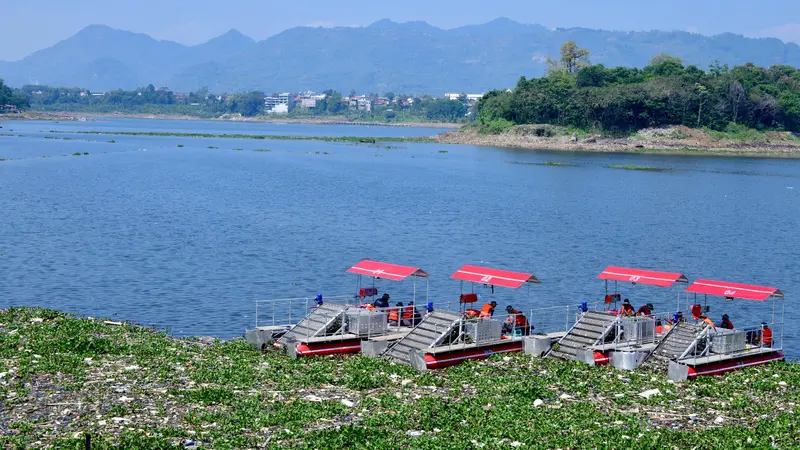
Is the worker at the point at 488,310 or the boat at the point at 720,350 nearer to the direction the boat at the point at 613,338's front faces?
the worker

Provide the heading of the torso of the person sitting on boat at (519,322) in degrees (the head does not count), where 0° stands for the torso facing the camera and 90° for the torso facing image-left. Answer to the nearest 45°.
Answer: approximately 90°

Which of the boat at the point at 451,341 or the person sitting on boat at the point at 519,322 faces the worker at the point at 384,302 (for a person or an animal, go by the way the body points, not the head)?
the person sitting on boat

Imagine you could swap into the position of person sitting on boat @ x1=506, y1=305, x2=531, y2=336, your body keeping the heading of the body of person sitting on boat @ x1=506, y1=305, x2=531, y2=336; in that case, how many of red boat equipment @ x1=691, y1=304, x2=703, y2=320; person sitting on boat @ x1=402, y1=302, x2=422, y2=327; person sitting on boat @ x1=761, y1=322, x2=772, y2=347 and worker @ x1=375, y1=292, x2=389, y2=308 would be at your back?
2

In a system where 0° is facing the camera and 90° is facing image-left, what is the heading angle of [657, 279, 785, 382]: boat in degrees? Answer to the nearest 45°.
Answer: approximately 45°

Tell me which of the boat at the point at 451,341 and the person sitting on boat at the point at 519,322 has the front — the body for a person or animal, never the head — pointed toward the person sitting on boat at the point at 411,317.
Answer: the person sitting on boat at the point at 519,322

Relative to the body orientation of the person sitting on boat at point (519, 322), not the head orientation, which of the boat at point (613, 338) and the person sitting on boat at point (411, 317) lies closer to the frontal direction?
the person sitting on boat

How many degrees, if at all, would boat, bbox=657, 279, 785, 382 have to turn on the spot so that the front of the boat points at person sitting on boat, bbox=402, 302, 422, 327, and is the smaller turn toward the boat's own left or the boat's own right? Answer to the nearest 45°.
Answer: approximately 45° to the boat's own right
